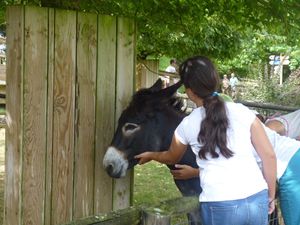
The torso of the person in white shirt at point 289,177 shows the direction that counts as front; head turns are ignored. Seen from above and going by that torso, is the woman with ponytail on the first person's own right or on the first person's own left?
on the first person's own left

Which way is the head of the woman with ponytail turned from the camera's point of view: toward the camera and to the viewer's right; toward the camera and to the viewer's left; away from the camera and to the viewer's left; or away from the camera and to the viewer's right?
away from the camera and to the viewer's left

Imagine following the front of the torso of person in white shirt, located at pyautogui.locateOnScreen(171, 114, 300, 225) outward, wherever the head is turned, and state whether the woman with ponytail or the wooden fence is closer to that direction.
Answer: the wooden fence

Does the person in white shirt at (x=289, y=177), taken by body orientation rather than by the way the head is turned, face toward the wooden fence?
yes

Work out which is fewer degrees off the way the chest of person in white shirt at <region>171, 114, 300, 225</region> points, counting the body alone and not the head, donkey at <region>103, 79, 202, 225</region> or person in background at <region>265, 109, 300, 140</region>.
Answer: the donkey

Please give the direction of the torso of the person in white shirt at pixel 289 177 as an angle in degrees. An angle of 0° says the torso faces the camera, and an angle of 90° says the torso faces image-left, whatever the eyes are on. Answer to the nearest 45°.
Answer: approximately 90°

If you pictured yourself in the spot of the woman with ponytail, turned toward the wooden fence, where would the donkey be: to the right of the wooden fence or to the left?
right
